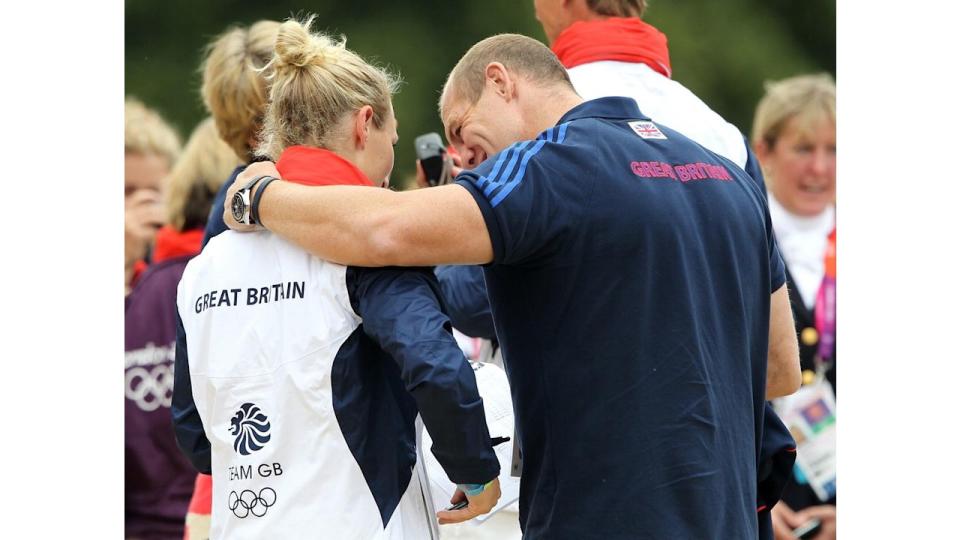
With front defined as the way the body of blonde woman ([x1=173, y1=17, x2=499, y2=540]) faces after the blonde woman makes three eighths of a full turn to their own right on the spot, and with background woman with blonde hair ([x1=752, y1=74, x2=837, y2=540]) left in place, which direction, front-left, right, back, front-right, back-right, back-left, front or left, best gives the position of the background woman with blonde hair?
back-left

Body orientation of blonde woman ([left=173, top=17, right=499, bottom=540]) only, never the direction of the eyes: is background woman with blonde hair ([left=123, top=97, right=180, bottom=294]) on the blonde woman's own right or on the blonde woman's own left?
on the blonde woman's own left

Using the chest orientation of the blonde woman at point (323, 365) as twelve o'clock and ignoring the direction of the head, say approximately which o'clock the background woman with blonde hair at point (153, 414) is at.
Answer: The background woman with blonde hair is roughly at 10 o'clock from the blonde woman.

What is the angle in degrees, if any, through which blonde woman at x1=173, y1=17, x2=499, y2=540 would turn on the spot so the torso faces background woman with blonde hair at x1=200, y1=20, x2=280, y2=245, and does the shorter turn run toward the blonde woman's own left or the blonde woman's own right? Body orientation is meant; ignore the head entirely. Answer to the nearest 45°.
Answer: approximately 45° to the blonde woman's own left

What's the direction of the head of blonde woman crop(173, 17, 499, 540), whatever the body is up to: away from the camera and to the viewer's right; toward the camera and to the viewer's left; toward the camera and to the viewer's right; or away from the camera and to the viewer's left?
away from the camera and to the viewer's right

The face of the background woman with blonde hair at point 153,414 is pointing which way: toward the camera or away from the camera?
away from the camera

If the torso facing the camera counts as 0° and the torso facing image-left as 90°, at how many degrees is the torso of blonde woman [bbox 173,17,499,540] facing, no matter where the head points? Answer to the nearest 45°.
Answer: approximately 225°
